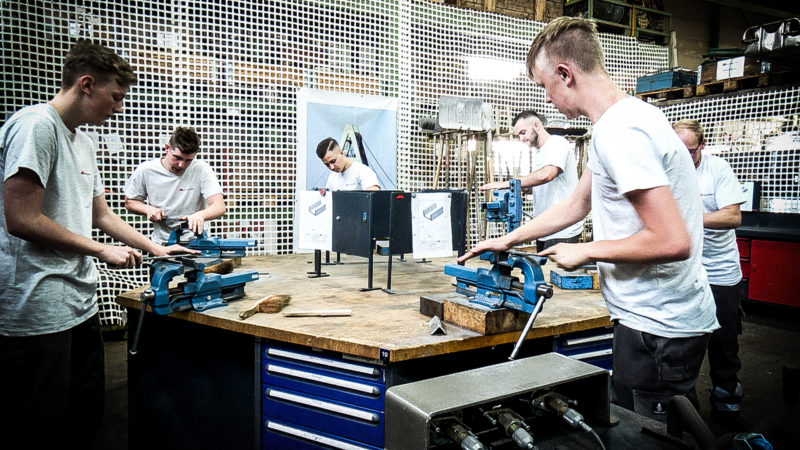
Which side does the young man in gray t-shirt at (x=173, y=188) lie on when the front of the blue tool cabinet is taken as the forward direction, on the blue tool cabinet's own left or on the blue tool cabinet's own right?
on the blue tool cabinet's own right

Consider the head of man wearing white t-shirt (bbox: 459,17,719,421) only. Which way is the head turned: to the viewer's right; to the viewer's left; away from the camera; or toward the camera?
to the viewer's left

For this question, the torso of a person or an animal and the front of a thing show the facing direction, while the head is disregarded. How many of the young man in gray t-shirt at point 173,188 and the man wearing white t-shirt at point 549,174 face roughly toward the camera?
1

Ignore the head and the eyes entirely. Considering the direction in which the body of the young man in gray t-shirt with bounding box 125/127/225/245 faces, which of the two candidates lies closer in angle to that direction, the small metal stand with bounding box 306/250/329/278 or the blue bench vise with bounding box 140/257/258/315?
the blue bench vise

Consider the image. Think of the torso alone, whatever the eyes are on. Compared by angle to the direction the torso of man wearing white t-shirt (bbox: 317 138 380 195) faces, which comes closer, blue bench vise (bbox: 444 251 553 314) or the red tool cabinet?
the blue bench vise

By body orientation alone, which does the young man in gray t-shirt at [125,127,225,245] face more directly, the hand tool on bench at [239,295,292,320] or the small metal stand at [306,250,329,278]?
the hand tool on bench

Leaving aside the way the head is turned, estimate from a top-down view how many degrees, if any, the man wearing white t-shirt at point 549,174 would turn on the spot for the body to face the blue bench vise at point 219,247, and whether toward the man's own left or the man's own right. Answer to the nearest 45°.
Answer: approximately 45° to the man's own left

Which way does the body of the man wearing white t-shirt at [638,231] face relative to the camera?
to the viewer's left

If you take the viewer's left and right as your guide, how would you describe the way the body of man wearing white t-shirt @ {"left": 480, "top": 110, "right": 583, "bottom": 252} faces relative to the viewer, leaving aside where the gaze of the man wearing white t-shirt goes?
facing to the left of the viewer
